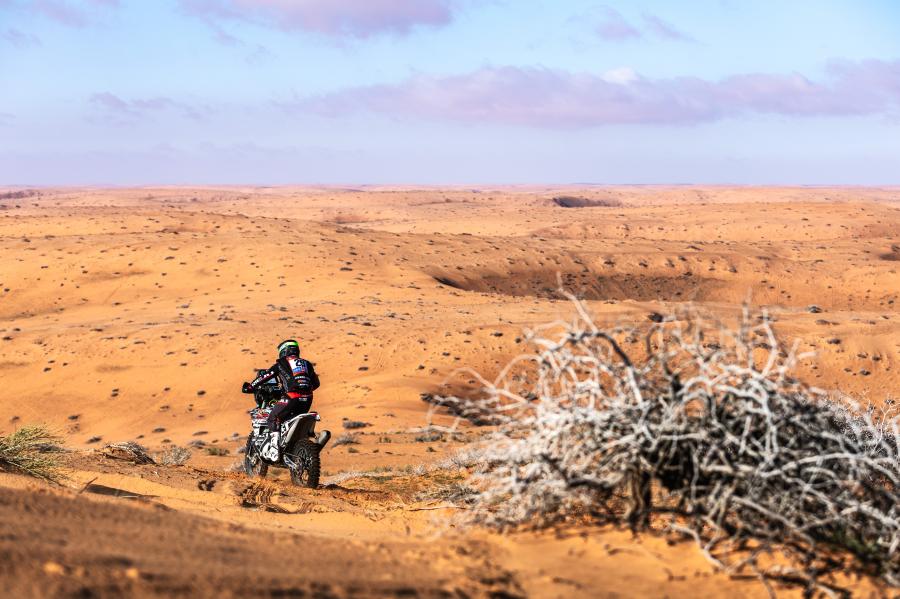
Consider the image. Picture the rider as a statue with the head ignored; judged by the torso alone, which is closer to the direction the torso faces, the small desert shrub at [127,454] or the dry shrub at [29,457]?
the small desert shrub

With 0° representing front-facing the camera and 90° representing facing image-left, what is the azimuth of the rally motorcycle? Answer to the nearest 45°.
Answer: approximately 135°

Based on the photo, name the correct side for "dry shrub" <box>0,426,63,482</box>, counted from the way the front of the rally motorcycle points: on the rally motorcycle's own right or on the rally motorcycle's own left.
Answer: on the rally motorcycle's own left

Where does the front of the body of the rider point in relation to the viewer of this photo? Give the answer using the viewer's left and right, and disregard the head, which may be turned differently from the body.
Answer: facing away from the viewer and to the left of the viewer

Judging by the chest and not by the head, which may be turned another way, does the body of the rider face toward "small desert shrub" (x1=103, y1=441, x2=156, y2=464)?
yes

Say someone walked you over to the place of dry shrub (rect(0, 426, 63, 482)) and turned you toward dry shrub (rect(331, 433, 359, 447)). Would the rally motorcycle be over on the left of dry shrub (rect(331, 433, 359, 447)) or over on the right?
right

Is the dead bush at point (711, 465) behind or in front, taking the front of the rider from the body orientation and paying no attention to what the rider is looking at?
behind

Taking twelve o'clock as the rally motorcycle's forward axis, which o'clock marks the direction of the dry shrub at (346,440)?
The dry shrub is roughly at 2 o'clock from the rally motorcycle.

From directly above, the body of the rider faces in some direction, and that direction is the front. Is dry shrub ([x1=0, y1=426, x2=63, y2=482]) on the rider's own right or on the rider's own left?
on the rider's own left

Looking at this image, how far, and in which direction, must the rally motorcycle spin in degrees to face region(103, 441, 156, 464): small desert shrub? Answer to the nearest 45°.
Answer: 0° — it already faces it
